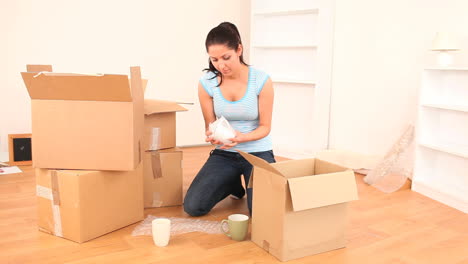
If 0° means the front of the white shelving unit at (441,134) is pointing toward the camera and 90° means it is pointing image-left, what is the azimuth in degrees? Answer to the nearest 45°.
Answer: approximately 45°

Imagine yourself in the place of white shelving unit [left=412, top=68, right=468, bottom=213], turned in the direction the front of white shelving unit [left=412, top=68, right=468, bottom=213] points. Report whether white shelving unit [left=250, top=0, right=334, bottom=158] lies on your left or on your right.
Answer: on your right

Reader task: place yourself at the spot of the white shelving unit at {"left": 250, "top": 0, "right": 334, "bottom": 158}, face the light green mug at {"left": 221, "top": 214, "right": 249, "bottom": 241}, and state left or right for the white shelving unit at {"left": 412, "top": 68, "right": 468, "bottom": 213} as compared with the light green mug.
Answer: left

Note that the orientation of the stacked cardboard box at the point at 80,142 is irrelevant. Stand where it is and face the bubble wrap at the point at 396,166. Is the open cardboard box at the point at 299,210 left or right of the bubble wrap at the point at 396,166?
right

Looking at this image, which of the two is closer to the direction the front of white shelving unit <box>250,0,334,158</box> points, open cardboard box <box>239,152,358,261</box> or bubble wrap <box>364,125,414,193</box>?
the open cardboard box

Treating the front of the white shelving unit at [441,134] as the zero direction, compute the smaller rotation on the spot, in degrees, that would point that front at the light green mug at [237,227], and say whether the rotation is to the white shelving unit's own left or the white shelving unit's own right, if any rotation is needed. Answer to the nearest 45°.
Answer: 0° — it already faces it

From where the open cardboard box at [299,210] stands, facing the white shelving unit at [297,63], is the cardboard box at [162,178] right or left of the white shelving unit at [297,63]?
left

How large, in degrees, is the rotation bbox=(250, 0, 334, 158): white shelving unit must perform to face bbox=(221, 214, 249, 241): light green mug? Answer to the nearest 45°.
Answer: approximately 45° to its left
